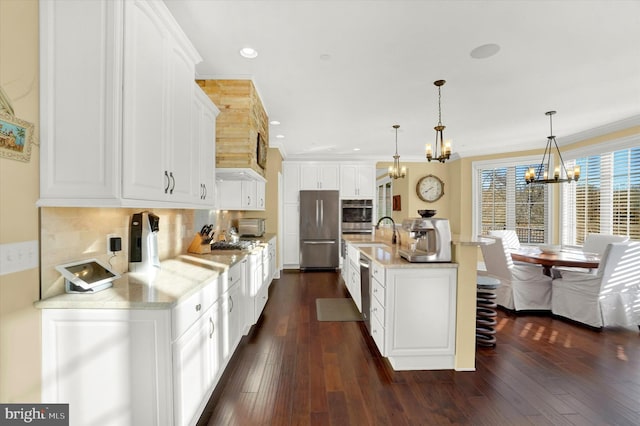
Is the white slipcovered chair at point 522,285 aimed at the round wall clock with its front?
no

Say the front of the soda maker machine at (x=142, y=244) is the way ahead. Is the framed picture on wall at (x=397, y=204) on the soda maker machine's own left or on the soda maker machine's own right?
on the soda maker machine's own left

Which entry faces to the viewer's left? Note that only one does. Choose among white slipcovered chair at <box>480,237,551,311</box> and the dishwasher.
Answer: the dishwasher

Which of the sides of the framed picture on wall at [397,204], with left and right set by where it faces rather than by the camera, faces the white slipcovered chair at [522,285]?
front

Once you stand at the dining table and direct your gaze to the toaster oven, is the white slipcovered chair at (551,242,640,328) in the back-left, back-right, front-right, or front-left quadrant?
back-left

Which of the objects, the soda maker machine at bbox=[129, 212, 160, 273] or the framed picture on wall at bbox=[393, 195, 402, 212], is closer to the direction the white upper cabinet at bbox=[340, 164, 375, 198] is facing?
the soda maker machine

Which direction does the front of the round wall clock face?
toward the camera

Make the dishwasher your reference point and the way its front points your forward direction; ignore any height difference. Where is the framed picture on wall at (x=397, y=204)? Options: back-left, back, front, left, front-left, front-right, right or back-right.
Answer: right

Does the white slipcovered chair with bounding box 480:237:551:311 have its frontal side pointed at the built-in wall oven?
no

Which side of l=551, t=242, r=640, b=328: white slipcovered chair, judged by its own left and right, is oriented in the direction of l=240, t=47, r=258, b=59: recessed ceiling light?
left

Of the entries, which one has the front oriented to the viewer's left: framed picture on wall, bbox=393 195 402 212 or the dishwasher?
the dishwasher

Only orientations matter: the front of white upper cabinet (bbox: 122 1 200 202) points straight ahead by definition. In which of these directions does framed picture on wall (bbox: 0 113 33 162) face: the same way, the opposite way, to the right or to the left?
the same way

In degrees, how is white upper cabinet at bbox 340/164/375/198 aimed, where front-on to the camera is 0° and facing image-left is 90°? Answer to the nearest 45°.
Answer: approximately 0°

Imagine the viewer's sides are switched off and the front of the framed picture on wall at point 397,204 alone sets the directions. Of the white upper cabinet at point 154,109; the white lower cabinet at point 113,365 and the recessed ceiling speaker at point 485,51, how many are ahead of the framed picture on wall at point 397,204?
3

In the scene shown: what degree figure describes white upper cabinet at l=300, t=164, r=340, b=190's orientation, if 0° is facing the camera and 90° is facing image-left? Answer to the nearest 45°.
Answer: approximately 0°

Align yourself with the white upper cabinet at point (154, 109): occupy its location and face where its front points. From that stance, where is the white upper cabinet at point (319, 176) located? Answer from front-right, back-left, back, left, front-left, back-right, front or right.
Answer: left
